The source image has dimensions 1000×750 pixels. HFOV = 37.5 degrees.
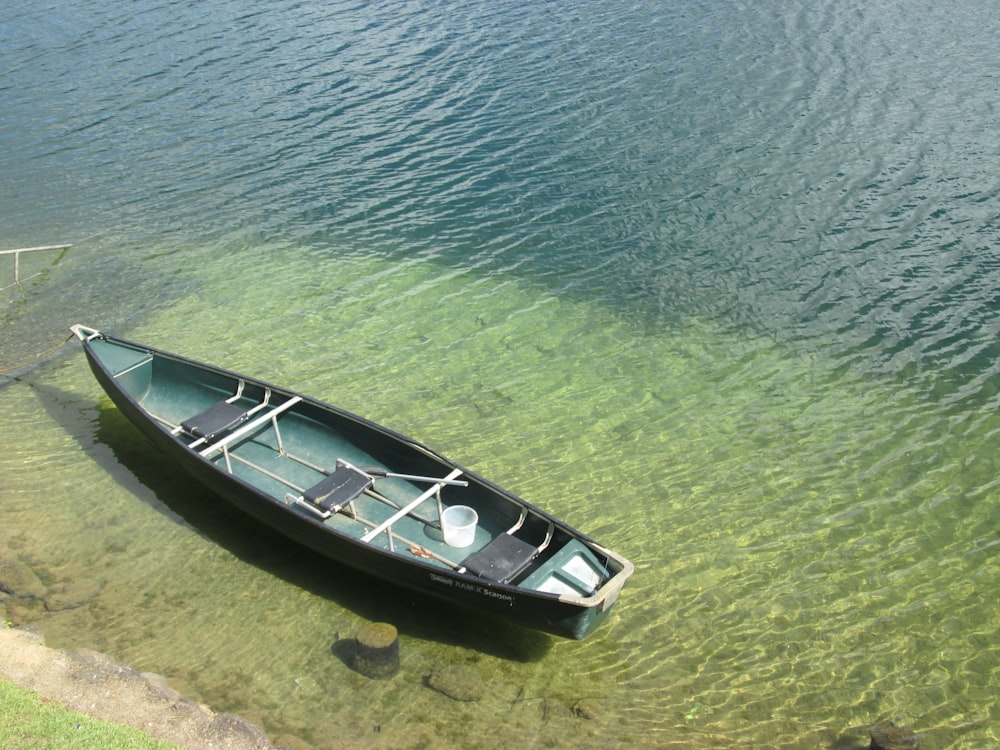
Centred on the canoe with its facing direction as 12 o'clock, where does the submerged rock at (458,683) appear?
The submerged rock is roughly at 7 o'clock from the canoe.

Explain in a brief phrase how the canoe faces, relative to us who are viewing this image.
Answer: facing away from the viewer and to the left of the viewer

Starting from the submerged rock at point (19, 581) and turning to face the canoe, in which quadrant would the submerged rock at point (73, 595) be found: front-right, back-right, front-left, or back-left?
front-right

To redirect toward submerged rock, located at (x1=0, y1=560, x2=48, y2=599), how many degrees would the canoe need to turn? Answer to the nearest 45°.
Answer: approximately 45° to its left

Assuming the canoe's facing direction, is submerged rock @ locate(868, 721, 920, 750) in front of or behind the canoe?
behind
